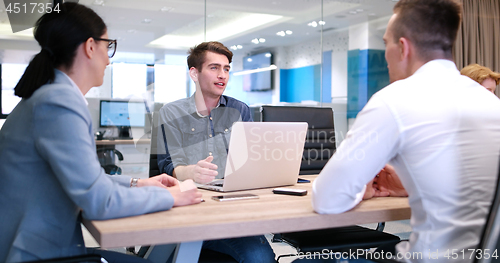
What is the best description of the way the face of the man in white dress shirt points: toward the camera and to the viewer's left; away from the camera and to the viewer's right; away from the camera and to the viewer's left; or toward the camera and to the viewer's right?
away from the camera and to the viewer's left

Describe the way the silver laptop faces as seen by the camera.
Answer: facing away from the viewer and to the left of the viewer

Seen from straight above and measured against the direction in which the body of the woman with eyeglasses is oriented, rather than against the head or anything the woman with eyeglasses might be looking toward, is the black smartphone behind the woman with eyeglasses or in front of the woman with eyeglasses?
in front

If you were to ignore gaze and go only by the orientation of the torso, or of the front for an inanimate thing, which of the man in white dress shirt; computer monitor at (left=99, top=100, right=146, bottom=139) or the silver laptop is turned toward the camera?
the computer monitor

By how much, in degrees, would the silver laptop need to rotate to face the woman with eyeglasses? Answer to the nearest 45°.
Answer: approximately 90° to its left

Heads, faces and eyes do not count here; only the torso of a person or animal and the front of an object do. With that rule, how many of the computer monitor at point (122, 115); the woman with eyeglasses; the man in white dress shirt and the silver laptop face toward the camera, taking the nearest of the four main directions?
1

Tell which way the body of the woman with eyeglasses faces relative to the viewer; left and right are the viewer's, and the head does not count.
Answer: facing away from the viewer and to the right of the viewer

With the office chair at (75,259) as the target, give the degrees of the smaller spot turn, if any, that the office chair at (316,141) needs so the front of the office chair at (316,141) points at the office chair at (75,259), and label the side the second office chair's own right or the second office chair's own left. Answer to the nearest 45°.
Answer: approximately 45° to the second office chair's own right

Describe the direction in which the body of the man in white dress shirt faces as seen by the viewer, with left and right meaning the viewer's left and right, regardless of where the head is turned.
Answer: facing away from the viewer and to the left of the viewer

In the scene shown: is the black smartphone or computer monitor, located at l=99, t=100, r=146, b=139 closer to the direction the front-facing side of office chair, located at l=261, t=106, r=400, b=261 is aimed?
the black smartphone

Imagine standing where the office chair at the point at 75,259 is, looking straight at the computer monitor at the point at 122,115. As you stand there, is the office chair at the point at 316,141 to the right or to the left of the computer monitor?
right

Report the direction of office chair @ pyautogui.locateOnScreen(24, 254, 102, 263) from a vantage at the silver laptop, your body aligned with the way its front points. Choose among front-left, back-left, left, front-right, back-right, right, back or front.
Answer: left

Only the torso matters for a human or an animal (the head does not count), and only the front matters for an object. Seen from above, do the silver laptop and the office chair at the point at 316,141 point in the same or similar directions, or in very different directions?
very different directions
